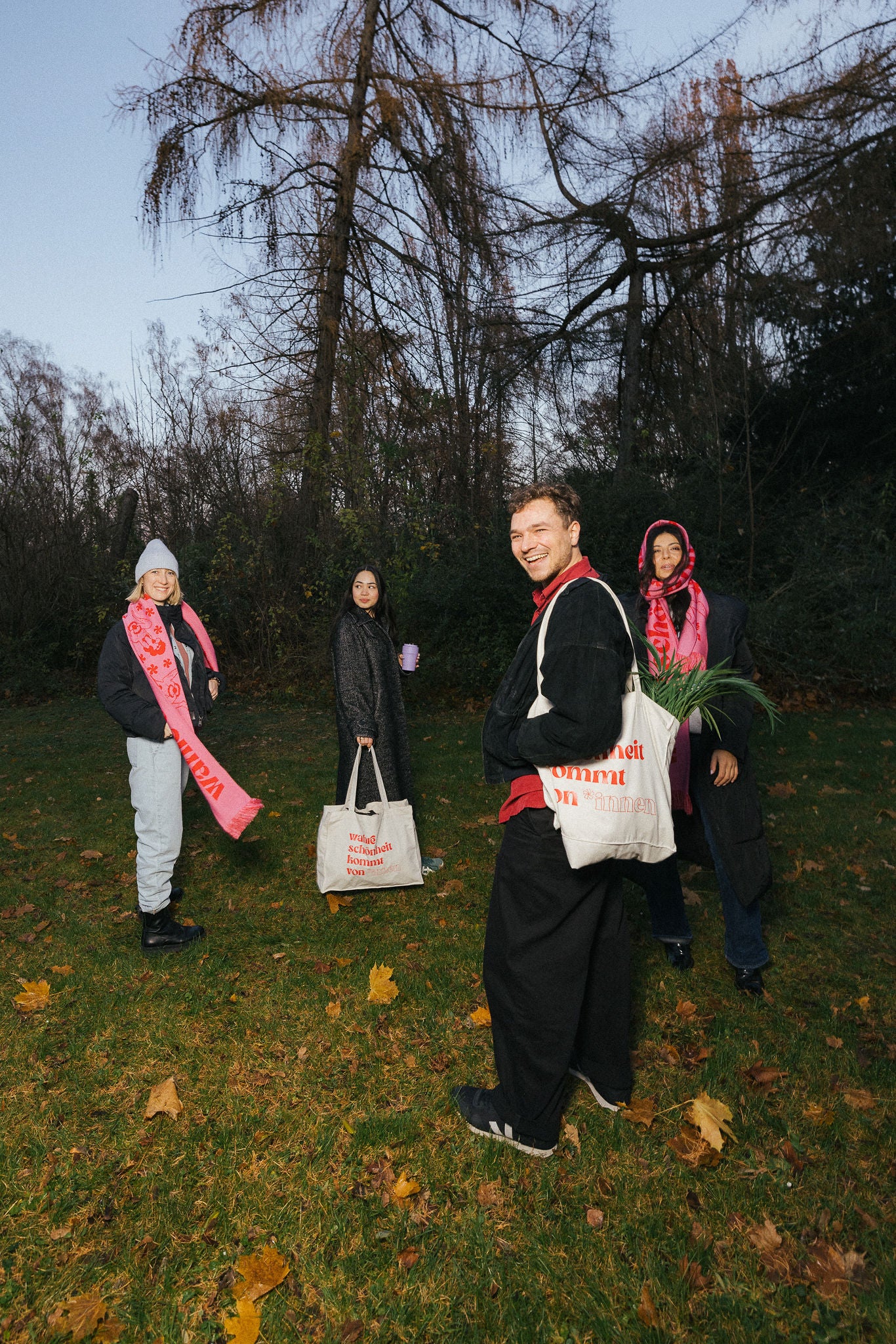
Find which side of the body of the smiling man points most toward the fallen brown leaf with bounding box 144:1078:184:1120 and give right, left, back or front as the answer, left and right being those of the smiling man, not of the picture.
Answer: front

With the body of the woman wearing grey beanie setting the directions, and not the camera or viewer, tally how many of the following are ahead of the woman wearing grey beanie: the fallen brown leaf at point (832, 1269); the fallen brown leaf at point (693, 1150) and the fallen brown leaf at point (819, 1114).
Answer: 3

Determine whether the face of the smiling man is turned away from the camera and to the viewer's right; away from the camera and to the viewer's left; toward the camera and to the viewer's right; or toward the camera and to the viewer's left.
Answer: toward the camera and to the viewer's left

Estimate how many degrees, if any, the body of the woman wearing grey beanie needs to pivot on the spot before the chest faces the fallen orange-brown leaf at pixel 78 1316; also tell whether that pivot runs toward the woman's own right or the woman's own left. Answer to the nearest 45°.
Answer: approximately 45° to the woman's own right

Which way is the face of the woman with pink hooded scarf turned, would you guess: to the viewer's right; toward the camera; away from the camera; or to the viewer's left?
toward the camera

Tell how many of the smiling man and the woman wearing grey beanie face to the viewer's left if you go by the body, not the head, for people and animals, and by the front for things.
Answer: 1

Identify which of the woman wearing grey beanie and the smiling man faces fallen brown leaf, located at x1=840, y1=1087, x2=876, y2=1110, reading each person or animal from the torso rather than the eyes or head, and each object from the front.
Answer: the woman wearing grey beanie

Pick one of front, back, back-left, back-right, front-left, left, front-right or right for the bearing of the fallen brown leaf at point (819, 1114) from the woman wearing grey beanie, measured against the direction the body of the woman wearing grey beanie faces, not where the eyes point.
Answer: front

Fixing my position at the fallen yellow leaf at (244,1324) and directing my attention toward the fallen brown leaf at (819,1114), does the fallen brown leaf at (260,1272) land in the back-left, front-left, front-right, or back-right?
front-left

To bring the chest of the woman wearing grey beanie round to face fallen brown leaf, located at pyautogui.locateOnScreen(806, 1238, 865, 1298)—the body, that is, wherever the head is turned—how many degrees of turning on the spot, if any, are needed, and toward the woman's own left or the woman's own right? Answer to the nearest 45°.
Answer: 0° — they already face it

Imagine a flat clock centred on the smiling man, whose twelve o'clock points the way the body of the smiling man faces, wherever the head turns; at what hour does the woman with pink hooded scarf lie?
The woman with pink hooded scarf is roughly at 4 o'clock from the smiling man.

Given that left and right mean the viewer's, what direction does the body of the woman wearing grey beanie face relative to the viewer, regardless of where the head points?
facing the viewer and to the right of the viewer

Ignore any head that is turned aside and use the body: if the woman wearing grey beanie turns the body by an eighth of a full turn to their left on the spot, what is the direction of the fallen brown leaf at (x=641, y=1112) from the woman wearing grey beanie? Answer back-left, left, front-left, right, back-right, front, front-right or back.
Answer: front-right

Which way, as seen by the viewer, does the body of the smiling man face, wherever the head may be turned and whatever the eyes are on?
to the viewer's left

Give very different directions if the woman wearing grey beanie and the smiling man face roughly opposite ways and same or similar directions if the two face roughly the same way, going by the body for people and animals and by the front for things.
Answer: very different directions

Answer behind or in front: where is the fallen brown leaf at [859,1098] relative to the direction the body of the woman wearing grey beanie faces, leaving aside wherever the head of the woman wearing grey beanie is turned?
in front
